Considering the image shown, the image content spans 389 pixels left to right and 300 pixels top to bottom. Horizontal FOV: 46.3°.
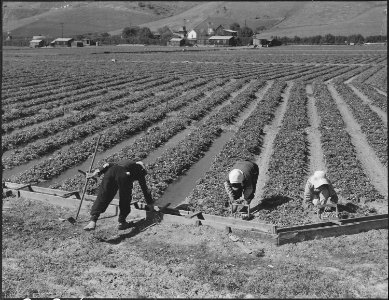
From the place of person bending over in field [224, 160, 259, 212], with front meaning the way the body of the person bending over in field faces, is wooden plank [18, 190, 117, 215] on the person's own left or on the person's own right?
on the person's own right

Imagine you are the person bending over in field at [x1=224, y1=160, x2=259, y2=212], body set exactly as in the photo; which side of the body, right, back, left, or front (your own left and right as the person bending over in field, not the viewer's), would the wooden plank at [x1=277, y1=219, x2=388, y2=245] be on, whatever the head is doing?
left

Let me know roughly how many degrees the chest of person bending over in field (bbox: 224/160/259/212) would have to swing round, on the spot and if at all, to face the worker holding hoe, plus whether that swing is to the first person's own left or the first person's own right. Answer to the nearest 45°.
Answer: approximately 45° to the first person's own right

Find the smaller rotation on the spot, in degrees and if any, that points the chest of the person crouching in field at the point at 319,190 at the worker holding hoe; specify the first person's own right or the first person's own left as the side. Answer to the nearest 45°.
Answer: approximately 90° to the first person's own right
